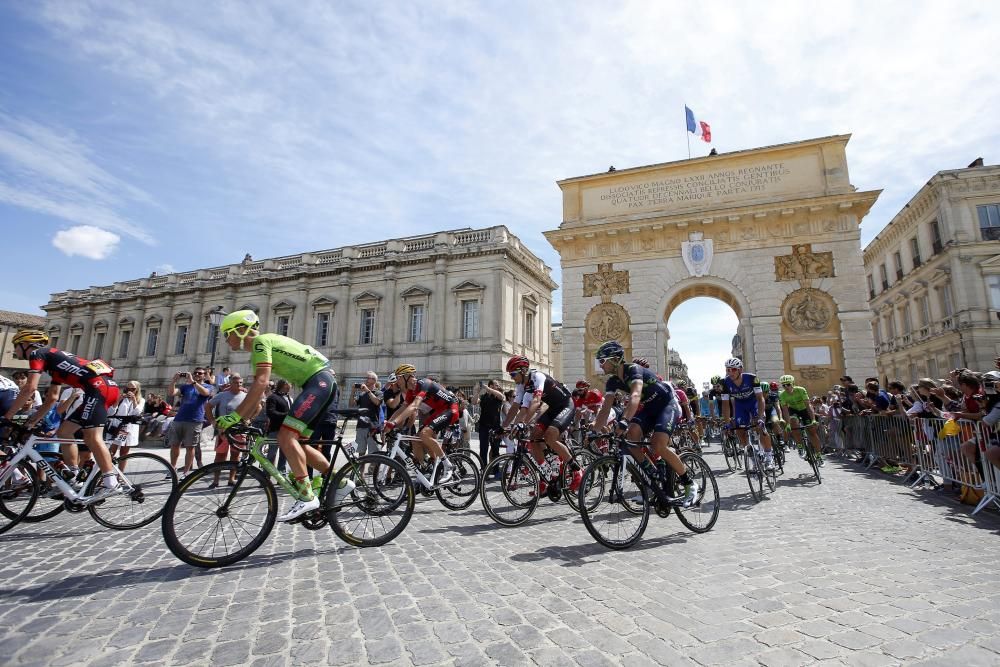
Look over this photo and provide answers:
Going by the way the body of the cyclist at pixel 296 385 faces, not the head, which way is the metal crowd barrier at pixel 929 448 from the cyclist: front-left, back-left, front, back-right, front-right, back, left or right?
back

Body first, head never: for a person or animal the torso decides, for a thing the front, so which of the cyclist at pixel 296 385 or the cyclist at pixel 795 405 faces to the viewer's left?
the cyclist at pixel 296 385

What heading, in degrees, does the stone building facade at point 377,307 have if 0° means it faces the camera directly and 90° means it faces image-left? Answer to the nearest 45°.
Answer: approximately 45°

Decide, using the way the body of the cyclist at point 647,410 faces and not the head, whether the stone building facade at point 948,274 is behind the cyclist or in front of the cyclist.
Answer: behind

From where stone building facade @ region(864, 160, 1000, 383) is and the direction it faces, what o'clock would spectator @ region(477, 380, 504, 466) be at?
The spectator is roughly at 11 o'clock from the stone building facade.

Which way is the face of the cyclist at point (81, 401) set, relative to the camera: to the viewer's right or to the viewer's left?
to the viewer's left

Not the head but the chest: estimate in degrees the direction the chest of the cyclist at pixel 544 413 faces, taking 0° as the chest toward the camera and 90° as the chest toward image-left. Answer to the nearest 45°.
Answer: approximately 45°

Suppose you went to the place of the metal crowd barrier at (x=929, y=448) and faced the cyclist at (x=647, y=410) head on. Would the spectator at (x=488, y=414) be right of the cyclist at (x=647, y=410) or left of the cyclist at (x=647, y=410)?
right

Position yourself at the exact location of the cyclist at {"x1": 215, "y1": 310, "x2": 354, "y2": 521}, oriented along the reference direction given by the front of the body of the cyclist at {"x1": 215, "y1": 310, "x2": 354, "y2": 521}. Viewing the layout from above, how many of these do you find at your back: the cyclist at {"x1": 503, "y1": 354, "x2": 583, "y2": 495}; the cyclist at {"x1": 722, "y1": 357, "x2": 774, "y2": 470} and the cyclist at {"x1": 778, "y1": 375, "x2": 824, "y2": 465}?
3

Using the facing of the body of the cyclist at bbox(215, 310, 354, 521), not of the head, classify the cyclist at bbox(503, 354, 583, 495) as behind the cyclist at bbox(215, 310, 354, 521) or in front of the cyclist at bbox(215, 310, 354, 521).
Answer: behind

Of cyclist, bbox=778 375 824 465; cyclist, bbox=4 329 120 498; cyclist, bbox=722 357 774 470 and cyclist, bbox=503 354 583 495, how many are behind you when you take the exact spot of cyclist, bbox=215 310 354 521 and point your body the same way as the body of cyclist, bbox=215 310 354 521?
3

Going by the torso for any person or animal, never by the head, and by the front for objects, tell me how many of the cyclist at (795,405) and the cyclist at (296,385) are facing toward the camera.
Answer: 1
